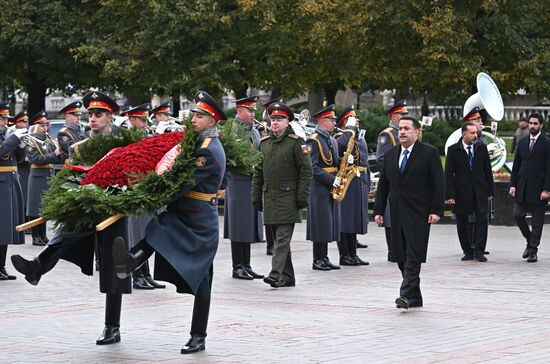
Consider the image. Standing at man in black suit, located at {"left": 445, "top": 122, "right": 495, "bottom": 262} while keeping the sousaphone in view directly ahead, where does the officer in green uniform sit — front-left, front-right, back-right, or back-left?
back-left

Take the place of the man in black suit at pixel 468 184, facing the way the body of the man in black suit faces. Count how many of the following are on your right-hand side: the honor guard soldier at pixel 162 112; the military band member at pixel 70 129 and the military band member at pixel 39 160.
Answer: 3

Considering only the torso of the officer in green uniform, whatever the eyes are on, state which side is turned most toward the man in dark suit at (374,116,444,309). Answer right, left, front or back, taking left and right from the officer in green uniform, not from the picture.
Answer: left

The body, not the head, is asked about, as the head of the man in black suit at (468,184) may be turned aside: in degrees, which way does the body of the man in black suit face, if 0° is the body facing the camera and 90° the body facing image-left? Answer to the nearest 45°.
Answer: approximately 0°
